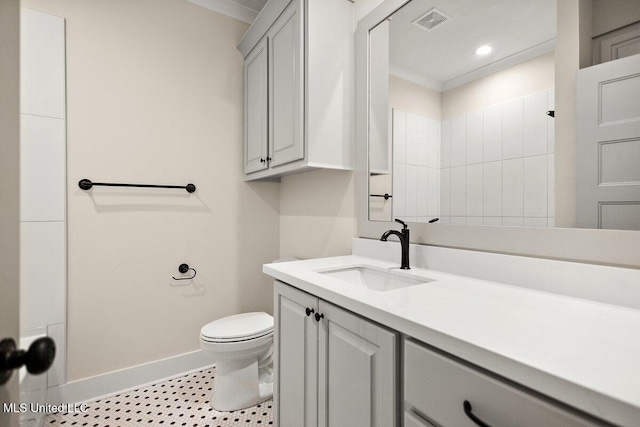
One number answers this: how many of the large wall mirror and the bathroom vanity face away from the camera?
0

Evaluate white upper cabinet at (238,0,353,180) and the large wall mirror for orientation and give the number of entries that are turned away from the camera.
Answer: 0

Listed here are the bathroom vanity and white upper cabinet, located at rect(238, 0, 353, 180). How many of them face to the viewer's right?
0

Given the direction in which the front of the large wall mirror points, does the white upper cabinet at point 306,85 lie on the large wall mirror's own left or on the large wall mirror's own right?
on the large wall mirror's own right

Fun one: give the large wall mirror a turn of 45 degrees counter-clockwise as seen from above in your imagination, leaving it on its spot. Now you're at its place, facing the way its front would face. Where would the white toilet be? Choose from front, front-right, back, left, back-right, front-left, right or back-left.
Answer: right

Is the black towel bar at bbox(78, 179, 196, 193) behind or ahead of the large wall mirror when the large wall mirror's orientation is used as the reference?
ahead

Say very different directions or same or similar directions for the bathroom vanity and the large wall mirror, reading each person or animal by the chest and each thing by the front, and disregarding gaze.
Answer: same or similar directions

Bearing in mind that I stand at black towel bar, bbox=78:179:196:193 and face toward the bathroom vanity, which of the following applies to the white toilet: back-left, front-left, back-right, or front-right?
front-left

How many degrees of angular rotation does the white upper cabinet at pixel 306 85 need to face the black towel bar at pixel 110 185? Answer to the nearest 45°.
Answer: approximately 45° to its right

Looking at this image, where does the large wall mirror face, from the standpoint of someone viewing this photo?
facing the viewer and to the left of the viewer

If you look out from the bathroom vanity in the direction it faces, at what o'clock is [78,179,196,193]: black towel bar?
The black towel bar is roughly at 2 o'clock from the bathroom vanity.
